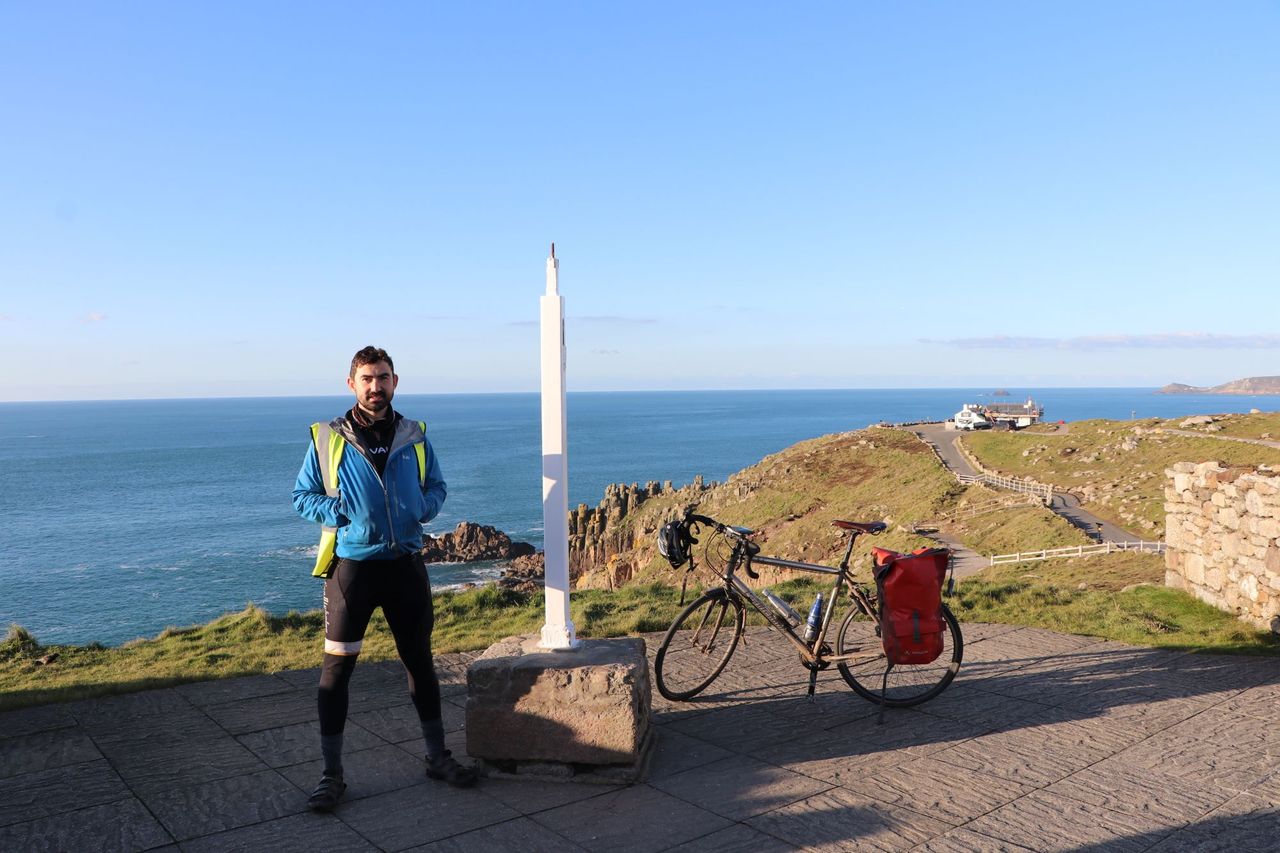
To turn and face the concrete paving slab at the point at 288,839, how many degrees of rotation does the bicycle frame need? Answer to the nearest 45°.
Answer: approximately 45° to its left

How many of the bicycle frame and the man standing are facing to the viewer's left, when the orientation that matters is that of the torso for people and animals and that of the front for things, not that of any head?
1

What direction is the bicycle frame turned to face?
to the viewer's left

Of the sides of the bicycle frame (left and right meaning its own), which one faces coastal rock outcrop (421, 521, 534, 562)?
right

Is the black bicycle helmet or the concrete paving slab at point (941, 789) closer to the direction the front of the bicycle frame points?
the black bicycle helmet

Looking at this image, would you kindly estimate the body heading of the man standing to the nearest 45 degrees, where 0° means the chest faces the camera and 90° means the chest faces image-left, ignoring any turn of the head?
approximately 0°

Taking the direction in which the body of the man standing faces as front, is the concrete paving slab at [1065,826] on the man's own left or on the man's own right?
on the man's own left
